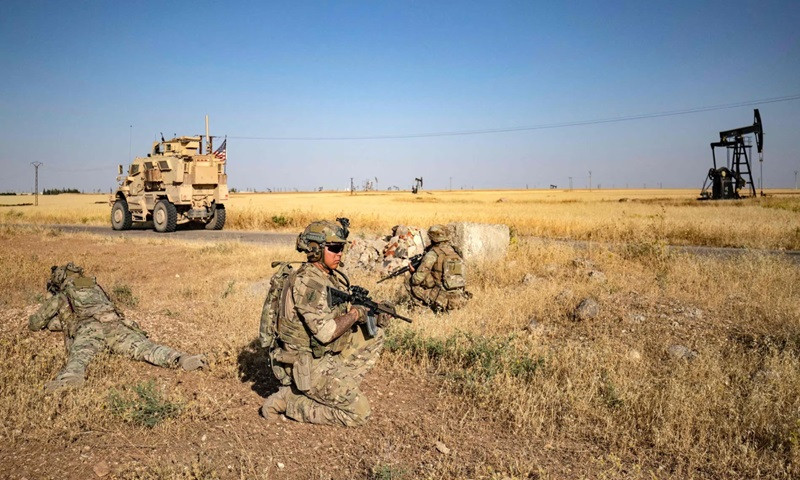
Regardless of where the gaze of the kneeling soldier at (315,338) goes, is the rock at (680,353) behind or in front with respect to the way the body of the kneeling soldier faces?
in front

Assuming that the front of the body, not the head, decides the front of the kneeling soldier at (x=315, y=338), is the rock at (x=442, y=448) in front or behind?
in front

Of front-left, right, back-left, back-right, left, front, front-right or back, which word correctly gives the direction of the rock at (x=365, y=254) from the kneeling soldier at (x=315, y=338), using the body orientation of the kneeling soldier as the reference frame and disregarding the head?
left

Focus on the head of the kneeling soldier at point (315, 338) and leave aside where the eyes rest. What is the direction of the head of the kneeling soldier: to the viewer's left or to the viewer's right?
to the viewer's right

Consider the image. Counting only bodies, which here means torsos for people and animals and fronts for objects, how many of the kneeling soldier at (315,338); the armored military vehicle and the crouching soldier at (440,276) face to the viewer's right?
1

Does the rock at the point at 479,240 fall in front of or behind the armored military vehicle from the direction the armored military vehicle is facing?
behind

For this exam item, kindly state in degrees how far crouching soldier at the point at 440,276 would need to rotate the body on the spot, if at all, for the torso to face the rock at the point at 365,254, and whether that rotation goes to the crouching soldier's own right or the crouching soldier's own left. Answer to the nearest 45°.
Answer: approximately 45° to the crouching soldier's own right

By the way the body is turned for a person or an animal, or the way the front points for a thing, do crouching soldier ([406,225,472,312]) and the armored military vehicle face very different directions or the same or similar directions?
same or similar directions

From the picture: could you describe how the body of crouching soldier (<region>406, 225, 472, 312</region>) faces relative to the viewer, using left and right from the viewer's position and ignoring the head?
facing away from the viewer and to the left of the viewer

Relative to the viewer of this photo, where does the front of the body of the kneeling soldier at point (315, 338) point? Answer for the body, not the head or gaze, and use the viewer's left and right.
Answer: facing to the right of the viewer

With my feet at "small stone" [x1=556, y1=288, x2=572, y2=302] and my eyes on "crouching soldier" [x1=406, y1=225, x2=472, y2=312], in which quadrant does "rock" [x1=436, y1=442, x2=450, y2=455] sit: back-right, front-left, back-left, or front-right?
front-left

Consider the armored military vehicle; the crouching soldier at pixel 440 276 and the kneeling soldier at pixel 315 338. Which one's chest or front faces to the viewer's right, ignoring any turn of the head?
the kneeling soldier
